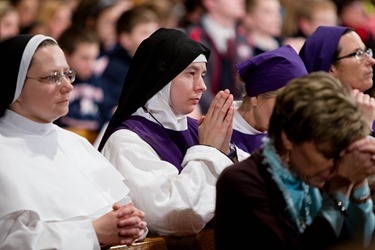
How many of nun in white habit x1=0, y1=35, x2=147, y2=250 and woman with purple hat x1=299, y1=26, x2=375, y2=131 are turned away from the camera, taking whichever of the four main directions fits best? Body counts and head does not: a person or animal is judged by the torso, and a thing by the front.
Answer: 0

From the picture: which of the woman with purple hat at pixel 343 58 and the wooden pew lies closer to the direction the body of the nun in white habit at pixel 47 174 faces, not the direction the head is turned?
the wooden pew
